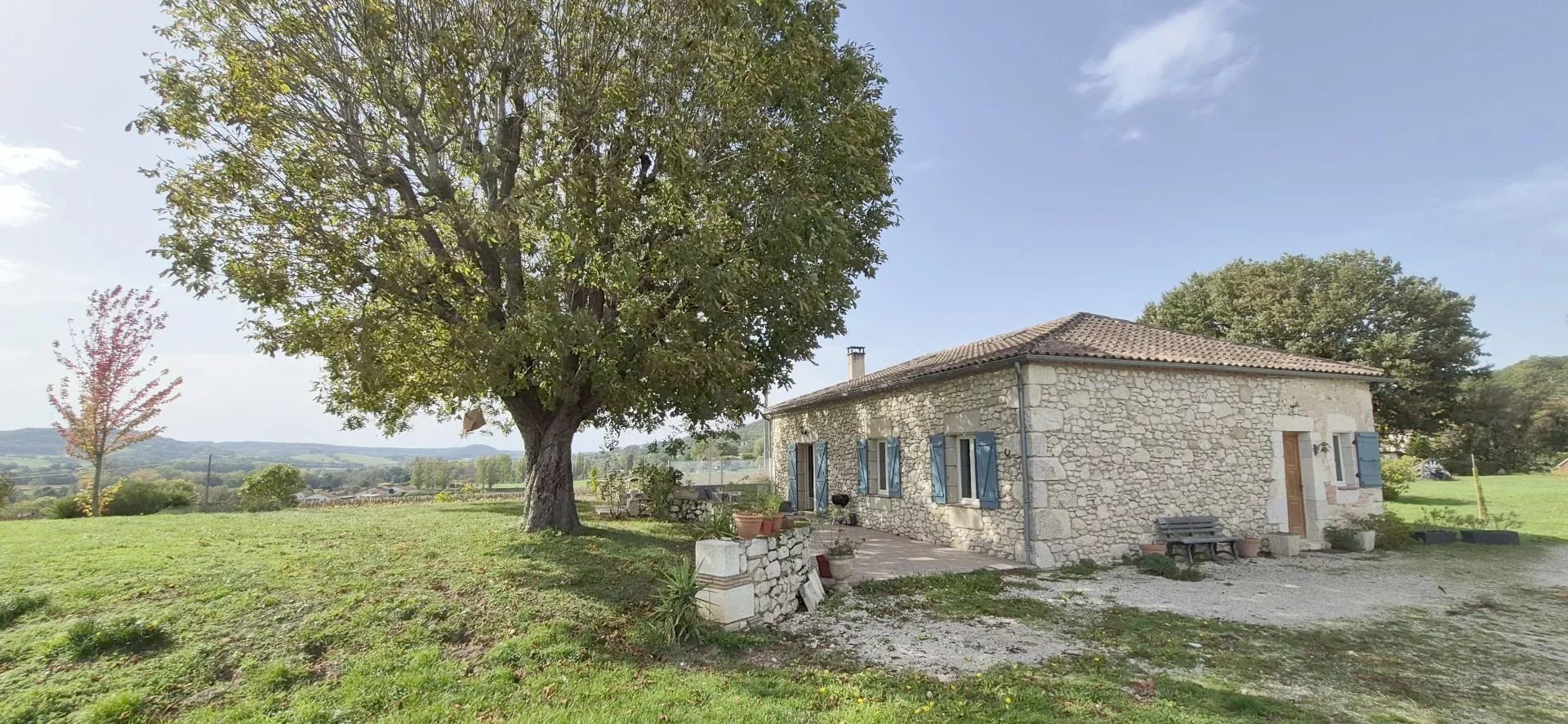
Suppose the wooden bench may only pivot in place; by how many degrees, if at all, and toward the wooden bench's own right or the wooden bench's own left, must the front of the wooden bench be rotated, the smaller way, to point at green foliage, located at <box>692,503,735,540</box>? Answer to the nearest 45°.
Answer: approximately 90° to the wooden bench's own right

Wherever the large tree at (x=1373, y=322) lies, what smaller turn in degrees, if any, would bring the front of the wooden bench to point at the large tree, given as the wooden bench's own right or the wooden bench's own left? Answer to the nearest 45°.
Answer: approximately 135° to the wooden bench's own left

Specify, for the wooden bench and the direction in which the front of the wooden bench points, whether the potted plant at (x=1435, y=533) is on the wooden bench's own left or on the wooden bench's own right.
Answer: on the wooden bench's own left

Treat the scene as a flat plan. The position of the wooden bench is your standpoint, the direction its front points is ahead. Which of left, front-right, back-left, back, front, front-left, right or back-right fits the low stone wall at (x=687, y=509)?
back-right

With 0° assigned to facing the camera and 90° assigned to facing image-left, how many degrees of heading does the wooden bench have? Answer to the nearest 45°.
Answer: approximately 315°

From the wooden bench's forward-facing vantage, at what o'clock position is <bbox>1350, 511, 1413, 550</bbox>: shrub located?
The shrub is roughly at 9 o'clock from the wooden bench.

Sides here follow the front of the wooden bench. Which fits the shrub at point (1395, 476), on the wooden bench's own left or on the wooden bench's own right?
on the wooden bench's own left

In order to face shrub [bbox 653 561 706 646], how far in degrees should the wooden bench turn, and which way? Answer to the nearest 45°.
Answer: approximately 90° to its right

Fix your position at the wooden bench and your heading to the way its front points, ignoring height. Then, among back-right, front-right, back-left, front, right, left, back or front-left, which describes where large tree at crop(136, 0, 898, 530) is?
right

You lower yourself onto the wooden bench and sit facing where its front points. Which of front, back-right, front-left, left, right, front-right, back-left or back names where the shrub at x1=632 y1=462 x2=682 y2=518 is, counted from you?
back-right
